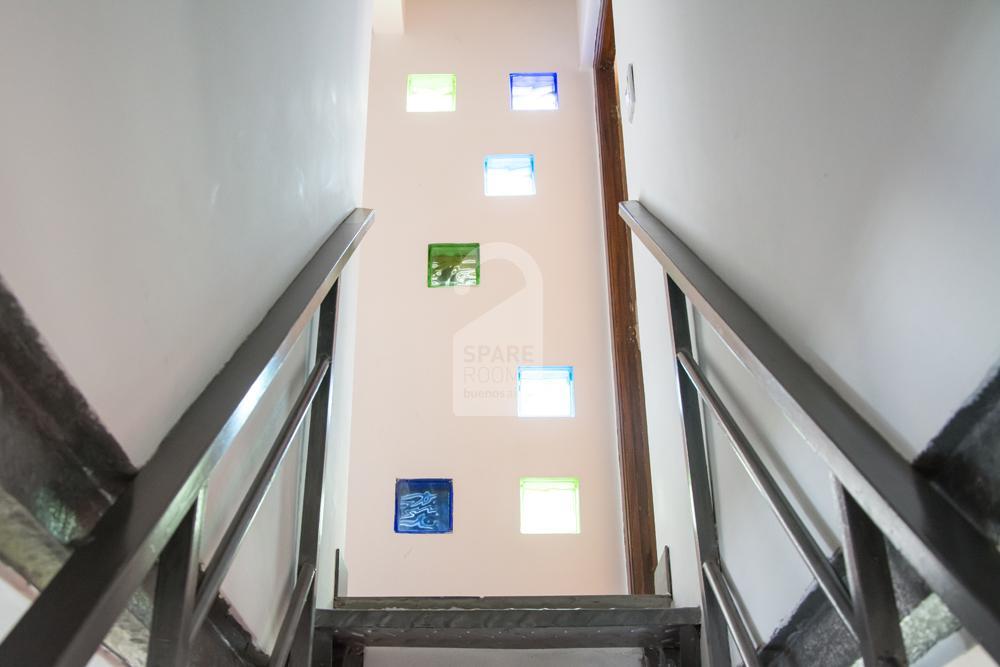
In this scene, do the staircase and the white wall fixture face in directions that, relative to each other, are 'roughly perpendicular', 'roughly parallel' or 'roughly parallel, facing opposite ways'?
roughly perpendicular

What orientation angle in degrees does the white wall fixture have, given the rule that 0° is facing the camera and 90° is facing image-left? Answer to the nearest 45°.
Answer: approximately 90°

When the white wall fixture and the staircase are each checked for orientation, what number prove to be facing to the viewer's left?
1
